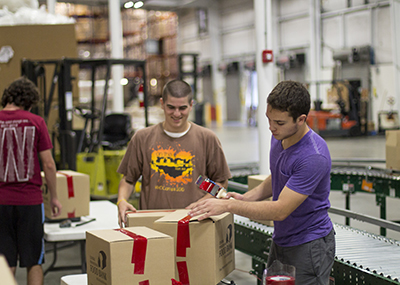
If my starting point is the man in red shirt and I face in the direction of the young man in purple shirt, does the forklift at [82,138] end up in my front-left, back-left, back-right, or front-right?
back-left

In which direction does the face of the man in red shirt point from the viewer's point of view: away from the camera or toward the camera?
away from the camera

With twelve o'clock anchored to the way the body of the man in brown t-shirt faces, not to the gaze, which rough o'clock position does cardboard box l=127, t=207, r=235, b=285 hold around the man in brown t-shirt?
The cardboard box is roughly at 12 o'clock from the man in brown t-shirt.

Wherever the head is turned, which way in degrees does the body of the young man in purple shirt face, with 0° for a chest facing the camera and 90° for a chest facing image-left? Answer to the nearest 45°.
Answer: approximately 45°
